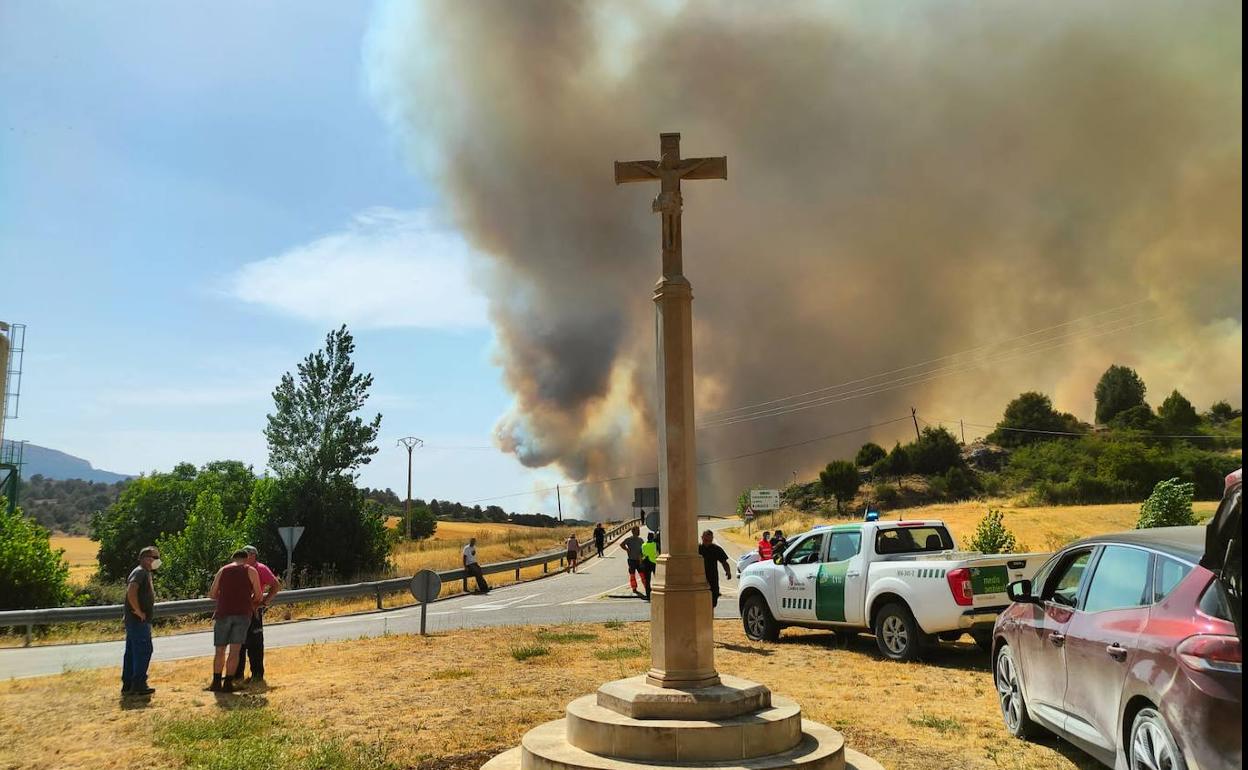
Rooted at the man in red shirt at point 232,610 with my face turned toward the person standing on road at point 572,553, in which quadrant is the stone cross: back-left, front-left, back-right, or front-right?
back-right

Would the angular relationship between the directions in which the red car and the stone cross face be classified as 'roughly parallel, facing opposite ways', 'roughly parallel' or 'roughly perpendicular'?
roughly parallel, facing opposite ways

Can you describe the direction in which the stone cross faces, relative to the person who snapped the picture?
facing the viewer

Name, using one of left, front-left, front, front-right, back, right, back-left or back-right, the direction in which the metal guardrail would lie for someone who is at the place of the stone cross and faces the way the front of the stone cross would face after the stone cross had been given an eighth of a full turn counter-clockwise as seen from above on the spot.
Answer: back

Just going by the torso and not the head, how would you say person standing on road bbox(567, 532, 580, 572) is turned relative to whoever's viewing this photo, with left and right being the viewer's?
facing away from the viewer

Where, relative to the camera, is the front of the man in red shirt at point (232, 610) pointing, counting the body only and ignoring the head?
away from the camera

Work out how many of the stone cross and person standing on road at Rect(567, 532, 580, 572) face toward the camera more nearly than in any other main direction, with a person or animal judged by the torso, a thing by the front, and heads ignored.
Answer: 1

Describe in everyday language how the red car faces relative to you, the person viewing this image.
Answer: facing away from the viewer and to the left of the viewer

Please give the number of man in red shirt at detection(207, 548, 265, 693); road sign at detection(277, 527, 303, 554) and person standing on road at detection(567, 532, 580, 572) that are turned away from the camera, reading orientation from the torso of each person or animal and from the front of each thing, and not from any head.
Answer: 3

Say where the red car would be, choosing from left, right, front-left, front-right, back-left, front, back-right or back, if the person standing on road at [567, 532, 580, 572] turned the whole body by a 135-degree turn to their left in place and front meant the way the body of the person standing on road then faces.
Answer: front-left
